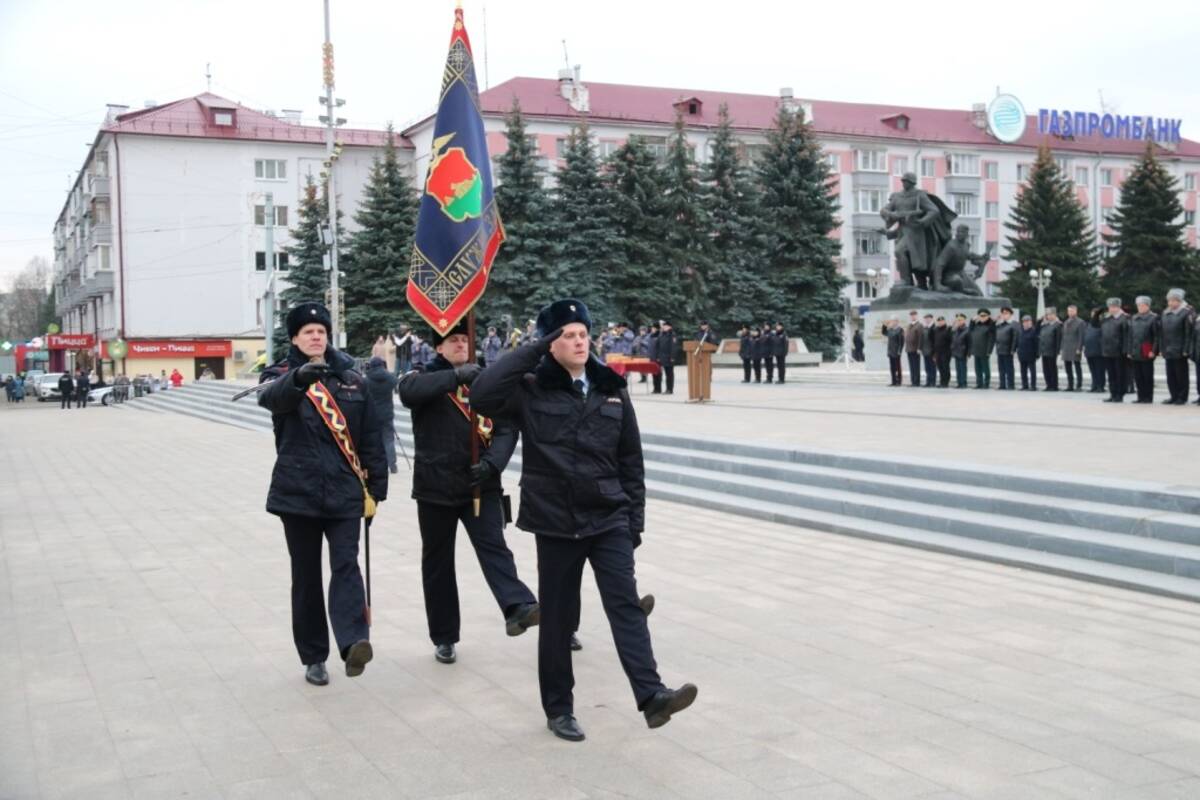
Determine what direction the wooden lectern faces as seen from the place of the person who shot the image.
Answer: facing the viewer

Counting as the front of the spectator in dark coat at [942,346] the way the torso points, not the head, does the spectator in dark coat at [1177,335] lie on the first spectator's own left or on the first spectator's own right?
on the first spectator's own left

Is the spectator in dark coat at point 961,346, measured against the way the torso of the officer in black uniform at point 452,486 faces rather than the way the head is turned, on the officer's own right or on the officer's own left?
on the officer's own left

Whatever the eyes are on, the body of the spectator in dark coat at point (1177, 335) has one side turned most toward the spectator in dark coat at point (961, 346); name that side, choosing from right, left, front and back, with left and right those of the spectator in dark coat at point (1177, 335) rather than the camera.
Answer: right

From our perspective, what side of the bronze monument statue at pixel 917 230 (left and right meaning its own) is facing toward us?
front

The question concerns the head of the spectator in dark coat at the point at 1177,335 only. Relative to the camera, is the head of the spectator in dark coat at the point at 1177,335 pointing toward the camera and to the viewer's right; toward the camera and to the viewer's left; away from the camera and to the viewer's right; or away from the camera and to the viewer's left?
toward the camera and to the viewer's left

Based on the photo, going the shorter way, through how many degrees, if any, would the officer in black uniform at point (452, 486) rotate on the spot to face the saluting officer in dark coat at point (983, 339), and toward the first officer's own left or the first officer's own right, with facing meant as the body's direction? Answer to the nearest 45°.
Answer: approximately 90° to the first officer's own left

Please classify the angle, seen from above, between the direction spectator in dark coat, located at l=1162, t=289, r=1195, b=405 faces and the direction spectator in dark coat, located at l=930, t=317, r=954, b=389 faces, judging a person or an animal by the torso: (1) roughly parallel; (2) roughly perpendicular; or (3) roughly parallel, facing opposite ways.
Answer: roughly parallel

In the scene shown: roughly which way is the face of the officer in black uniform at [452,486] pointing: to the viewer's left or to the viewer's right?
to the viewer's right

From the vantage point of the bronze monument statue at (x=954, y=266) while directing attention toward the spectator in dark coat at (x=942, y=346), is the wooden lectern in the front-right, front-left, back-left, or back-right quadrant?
front-right

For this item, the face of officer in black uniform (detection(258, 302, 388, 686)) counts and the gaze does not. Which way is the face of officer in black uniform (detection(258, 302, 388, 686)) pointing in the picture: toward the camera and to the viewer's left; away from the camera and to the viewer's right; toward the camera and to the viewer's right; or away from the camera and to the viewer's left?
toward the camera and to the viewer's right

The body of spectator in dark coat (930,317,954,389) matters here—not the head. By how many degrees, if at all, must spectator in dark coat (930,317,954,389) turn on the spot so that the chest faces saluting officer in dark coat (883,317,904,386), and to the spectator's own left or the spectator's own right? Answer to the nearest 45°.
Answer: approximately 90° to the spectator's own right

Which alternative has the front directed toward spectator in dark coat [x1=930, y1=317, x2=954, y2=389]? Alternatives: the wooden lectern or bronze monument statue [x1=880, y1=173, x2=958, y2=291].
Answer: the bronze monument statue

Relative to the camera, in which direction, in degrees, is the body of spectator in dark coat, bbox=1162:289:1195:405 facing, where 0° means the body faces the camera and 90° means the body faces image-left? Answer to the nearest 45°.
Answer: approximately 45°

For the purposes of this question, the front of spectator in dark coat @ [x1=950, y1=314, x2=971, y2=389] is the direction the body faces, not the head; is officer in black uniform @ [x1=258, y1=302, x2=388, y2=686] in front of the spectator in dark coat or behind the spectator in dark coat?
in front
